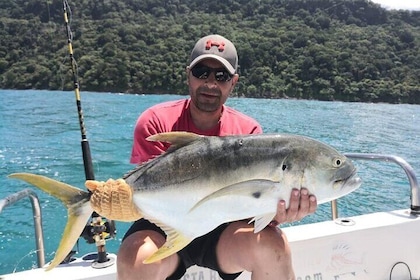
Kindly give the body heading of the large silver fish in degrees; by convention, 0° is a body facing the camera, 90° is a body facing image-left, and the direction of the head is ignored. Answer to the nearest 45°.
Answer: approximately 270°

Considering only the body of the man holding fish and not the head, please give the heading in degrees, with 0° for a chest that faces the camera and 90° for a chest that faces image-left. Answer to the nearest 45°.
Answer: approximately 0°
